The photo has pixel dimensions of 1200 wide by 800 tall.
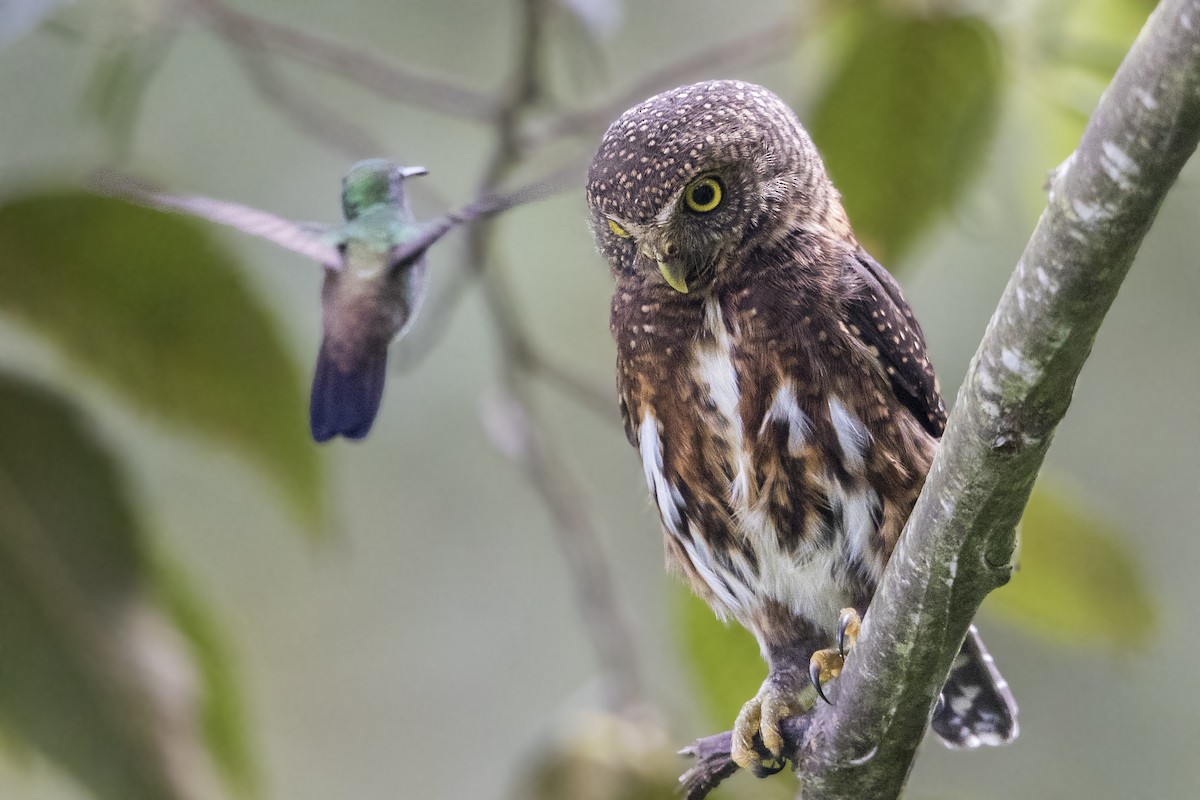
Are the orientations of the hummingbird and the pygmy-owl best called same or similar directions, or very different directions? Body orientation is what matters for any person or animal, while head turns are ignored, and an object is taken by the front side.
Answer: very different directions

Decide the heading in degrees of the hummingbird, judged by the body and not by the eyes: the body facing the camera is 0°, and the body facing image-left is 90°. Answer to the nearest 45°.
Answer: approximately 225°

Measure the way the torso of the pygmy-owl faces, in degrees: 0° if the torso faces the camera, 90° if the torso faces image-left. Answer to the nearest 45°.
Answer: approximately 45°

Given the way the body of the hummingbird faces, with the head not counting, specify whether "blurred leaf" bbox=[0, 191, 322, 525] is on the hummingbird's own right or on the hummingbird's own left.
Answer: on the hummingbird's own left

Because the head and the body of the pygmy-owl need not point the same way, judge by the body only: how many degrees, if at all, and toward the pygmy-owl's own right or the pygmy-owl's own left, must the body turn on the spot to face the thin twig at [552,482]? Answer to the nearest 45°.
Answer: approximately 90° to the pygmy-owl's own right
